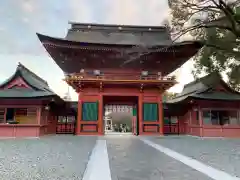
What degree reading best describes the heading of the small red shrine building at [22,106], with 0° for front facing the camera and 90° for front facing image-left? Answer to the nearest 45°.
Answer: approximately 0°

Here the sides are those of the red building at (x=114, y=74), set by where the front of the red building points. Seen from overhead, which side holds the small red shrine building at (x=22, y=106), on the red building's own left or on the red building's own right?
on the red building's own right

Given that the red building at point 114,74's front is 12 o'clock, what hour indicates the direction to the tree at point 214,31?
The tree is roughly at 10 o'clock from the red building.

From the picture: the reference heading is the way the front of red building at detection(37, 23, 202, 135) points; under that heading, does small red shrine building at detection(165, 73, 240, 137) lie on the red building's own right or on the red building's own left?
on the red building's own left

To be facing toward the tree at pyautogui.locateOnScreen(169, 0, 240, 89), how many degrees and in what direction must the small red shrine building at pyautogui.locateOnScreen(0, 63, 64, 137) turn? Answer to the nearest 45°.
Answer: approximately 45° to its left

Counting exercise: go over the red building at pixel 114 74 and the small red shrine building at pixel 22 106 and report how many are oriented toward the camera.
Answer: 2

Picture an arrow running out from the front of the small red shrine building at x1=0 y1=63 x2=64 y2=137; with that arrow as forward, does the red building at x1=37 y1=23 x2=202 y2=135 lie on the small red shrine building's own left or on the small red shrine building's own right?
on the small red shrine building's own left
